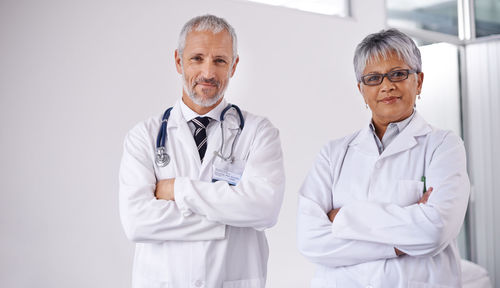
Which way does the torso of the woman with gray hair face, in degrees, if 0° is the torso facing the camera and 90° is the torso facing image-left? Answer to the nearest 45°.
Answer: approximately 0°

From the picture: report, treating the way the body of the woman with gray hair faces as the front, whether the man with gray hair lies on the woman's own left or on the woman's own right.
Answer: on the woman's own right

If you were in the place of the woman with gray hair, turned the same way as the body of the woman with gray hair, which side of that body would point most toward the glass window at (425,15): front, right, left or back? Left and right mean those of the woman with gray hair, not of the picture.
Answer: back

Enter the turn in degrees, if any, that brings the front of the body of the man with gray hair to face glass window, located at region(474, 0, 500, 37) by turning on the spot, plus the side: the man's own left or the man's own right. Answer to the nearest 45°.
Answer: approximately 135° to the man's own left

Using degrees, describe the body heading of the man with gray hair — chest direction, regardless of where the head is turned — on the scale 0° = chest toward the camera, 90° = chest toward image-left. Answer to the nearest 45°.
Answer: approximately 0°

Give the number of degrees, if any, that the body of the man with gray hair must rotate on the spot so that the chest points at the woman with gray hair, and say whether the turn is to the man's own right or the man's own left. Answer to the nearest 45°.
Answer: approximately 90° to the man's own left

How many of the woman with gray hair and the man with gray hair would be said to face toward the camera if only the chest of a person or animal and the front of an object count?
2

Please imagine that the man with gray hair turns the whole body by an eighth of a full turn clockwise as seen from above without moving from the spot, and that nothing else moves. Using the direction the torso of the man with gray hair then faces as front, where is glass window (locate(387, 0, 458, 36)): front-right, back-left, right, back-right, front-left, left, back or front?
back

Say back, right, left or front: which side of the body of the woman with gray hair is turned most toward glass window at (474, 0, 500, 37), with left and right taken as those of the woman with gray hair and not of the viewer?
back
